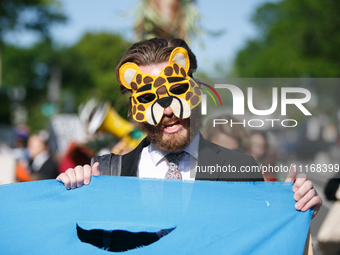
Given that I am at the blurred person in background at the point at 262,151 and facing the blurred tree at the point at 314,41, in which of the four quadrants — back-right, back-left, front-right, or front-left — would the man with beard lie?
back-left

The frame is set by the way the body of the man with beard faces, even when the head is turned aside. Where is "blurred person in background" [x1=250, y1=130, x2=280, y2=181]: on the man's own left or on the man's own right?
on the man's own left

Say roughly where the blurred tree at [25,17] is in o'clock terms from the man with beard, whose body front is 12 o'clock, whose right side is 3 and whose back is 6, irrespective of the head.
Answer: The blurred tree is roughly at 5 o'clock from the man with beard.

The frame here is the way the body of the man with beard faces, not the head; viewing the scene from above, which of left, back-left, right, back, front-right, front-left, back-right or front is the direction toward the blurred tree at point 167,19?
back

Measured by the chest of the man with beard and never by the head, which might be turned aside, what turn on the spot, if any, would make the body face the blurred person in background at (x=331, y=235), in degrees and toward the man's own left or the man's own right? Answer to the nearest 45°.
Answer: approximately 135° to the man's own left

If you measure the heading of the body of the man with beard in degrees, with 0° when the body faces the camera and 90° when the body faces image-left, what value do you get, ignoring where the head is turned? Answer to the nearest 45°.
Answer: approximately 0°

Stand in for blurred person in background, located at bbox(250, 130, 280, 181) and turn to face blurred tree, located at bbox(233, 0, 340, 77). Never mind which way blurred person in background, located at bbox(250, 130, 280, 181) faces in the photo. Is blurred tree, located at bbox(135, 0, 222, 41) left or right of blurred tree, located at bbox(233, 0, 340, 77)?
left
